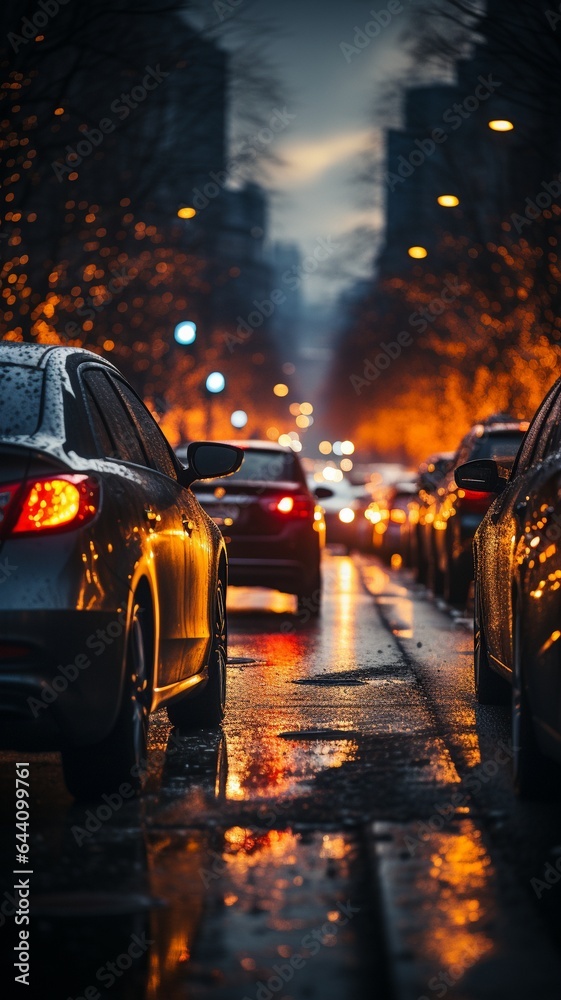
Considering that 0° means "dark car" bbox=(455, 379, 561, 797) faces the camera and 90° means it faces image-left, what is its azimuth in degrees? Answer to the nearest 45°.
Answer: approximately 135°

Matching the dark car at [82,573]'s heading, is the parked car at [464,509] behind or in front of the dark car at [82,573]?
in front

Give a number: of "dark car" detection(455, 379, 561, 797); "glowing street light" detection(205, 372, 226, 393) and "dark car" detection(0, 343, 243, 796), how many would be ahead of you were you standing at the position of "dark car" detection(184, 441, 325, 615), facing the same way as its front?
1

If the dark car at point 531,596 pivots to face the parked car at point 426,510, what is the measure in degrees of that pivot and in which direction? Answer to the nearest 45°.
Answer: approximately 45° to its right

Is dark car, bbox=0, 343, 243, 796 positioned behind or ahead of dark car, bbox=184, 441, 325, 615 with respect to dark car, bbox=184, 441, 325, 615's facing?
behind

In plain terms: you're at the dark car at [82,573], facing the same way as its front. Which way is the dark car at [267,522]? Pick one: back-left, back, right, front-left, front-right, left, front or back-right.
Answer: front-left

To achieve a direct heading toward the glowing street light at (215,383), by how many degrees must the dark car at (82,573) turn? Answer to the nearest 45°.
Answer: approximately 45° to its left

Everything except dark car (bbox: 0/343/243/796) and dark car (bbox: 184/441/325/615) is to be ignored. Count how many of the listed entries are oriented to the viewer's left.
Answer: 0

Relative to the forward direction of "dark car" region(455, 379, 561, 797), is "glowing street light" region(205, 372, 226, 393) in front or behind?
in front

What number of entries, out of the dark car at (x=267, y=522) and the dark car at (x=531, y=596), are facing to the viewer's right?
0

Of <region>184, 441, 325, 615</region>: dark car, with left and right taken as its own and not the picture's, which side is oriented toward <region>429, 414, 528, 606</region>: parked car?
right

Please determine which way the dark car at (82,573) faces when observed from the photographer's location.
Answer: facing away from the viewer and to the right of the viewer

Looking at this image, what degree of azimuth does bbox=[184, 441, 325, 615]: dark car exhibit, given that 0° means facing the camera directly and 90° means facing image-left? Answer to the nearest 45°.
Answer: approximately 180°

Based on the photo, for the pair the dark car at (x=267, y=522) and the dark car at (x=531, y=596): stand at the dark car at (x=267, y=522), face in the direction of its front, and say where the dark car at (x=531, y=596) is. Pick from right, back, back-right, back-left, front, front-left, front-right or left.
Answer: back
